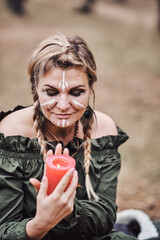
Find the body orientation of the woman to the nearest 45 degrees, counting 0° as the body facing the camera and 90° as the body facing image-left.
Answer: approximately 0°

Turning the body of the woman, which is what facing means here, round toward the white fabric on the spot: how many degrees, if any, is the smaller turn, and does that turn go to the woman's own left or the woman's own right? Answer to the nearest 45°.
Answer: approximately 135° to the woman's own left
